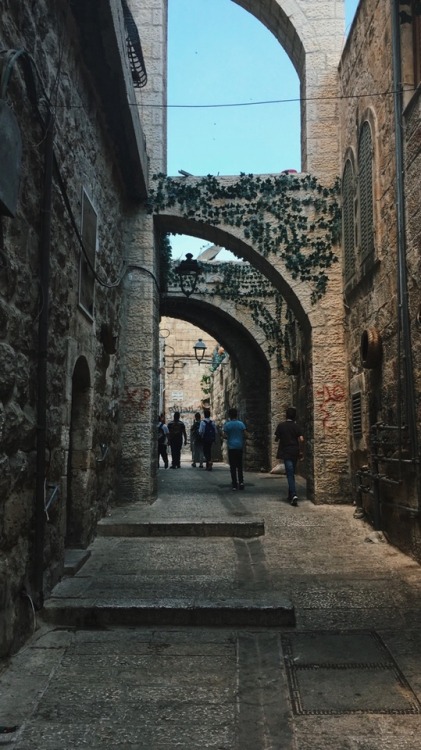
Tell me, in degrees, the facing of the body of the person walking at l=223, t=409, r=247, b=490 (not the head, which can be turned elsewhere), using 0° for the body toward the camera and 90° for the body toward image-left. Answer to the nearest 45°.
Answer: approximately 180°

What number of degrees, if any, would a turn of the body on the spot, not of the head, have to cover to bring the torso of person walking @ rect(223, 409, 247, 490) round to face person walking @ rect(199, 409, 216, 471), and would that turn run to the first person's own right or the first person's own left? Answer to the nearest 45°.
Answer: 0° — they already face them

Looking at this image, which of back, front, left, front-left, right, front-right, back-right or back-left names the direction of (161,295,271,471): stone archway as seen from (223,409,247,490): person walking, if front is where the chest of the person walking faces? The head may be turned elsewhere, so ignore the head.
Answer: front

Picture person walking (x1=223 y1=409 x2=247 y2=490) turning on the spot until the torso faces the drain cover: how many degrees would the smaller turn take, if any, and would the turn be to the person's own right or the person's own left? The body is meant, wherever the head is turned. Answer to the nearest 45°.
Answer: approximately 180°
